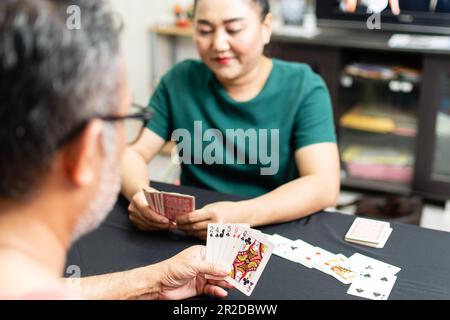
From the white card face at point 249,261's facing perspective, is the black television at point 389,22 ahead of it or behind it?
behind

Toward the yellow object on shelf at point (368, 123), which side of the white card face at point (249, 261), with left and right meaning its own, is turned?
back

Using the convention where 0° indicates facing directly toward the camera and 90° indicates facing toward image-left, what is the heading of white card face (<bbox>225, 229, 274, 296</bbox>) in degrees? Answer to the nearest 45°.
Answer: approximately 0°
